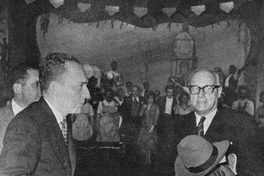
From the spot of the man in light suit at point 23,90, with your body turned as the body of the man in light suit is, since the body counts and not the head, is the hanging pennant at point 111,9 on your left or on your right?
on your left

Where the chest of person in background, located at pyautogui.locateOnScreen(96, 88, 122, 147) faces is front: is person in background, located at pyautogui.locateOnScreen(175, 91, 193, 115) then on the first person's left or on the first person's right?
on the first person's left

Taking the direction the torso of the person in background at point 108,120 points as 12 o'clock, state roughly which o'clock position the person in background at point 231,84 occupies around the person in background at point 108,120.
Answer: the person in background at point 231,84 is roughly at 9 o'clock from the person in background at point 108,120.

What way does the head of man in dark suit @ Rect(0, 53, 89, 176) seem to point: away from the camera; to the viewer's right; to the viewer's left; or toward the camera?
to the viewer's right

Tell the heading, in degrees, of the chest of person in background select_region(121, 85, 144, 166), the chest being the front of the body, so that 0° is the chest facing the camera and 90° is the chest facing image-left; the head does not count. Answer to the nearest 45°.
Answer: approximately 0°

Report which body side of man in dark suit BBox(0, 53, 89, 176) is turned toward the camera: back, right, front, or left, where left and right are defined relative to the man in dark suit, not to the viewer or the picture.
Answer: right

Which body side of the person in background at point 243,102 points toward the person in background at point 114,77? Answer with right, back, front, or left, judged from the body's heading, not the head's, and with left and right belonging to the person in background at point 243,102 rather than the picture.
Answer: right

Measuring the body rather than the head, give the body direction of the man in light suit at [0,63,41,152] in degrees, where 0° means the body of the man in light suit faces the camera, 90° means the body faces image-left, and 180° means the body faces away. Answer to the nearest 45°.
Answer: approximately 270°
